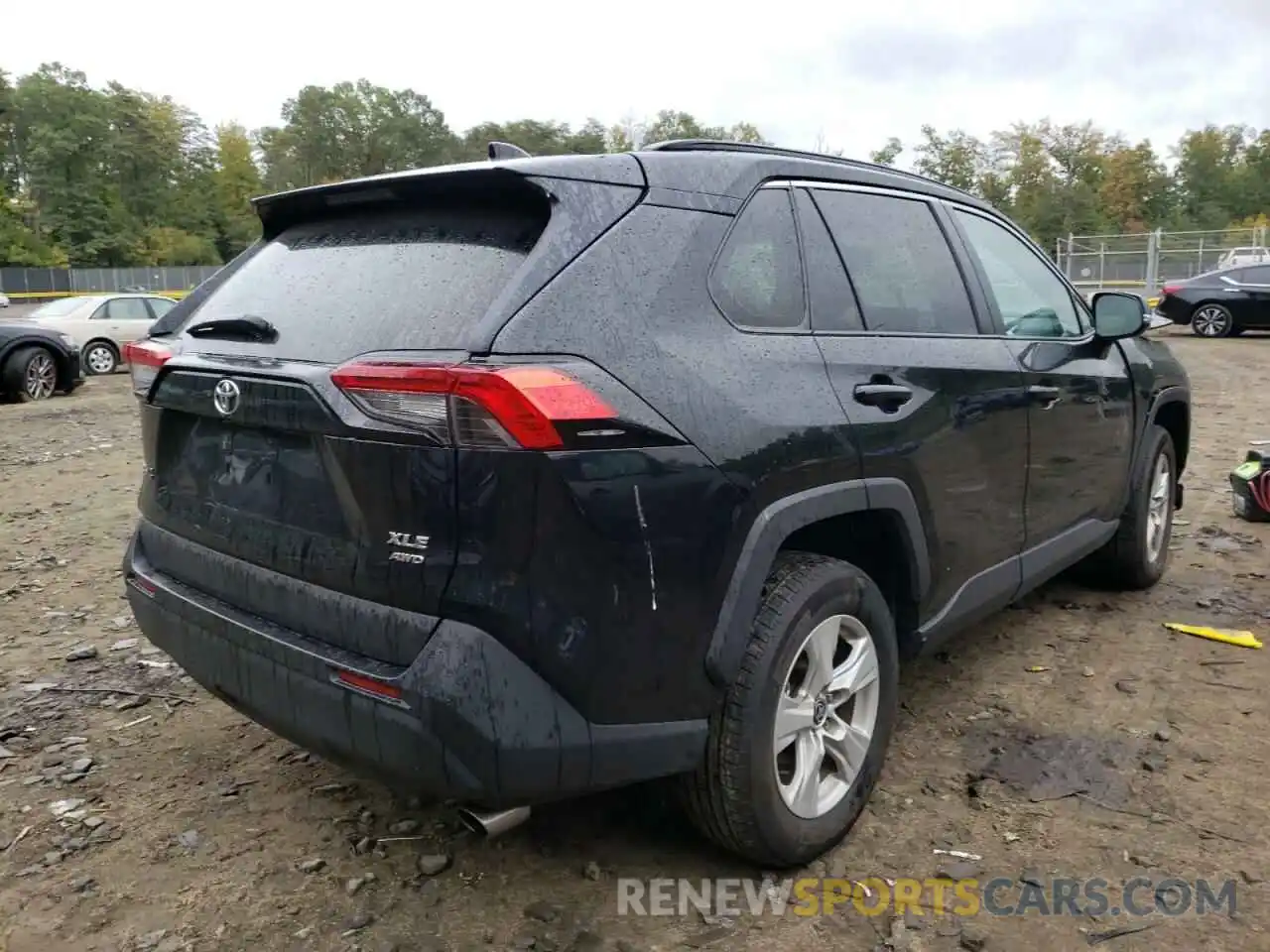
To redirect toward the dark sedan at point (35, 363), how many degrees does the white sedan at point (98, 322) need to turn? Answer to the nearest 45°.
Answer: approximately 135° to its right

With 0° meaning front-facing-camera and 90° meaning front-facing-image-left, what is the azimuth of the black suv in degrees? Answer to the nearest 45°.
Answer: approximately 225°

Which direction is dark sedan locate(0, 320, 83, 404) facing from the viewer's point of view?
to the viewer's right

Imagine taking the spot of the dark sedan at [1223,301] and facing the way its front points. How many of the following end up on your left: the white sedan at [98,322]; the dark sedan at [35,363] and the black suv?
0

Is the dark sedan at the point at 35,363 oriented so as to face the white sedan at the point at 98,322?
no

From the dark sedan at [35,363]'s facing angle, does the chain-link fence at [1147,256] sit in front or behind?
in front

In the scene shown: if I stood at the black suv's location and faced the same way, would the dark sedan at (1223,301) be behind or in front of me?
in front

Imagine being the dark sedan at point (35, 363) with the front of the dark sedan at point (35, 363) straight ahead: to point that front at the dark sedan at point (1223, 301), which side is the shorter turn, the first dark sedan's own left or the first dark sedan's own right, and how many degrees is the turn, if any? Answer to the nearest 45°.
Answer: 0° — it already faces it

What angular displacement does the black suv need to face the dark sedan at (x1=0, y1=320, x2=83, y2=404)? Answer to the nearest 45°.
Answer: approximately 90° to its left

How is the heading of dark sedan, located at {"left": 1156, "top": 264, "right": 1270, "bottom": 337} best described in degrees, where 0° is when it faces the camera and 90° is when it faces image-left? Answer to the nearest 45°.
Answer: approximately 270°

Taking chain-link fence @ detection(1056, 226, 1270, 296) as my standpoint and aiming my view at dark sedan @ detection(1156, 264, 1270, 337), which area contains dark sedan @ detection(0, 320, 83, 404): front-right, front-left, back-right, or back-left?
front-right

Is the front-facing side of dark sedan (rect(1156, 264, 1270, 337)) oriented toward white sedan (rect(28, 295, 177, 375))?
no

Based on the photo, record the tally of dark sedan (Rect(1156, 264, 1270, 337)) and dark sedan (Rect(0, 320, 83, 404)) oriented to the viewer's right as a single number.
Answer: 2

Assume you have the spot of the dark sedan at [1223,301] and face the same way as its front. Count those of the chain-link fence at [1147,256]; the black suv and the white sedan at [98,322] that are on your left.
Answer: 1

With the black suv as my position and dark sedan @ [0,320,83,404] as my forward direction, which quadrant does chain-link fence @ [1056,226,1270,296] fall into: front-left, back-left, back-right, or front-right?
front-right
